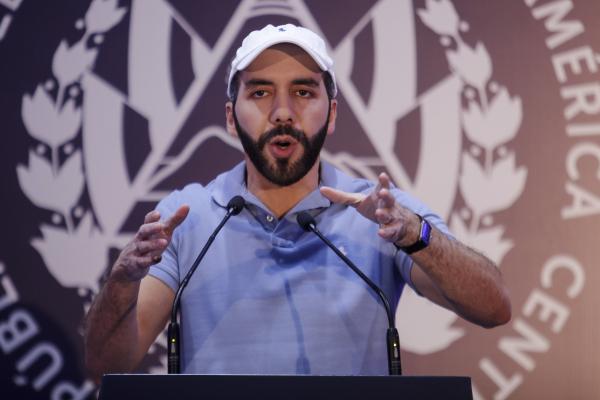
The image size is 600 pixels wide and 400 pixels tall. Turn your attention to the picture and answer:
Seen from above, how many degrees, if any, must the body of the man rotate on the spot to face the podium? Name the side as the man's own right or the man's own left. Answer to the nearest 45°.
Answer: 0° — they already face it

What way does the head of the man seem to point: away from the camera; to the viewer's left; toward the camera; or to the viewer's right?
toward the camera

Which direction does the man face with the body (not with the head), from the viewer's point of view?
toward the camera
